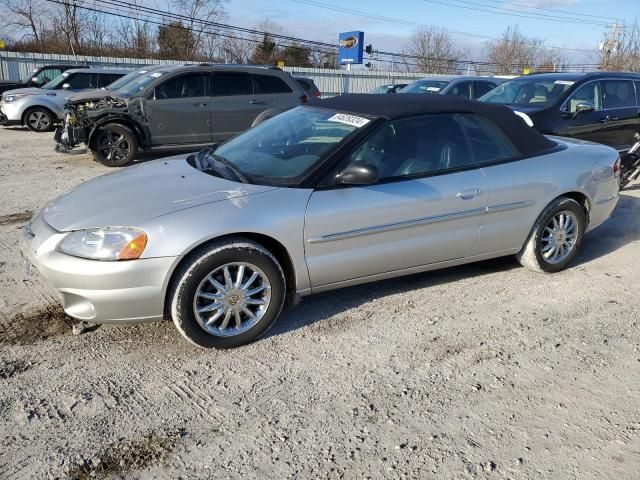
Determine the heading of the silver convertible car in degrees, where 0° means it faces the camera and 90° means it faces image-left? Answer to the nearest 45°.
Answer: approximately 45°

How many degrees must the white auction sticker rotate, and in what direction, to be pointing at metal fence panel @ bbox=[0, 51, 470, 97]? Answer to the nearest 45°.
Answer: approximately 135° to its right

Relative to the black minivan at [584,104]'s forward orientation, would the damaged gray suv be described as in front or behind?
in front

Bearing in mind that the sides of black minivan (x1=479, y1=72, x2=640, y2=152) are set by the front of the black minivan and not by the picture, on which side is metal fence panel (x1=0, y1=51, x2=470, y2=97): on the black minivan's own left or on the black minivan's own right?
on the black minivan's own right

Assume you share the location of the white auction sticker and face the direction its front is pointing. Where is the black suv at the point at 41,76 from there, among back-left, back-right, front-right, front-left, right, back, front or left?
right

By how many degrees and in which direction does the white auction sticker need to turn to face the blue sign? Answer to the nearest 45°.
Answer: approximately 135° to its right

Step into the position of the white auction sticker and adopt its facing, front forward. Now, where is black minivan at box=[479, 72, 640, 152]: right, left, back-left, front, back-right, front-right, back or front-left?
back

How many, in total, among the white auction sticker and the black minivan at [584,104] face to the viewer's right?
0
